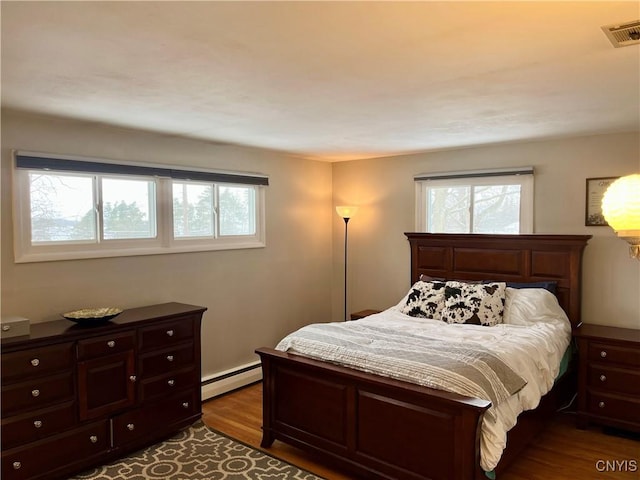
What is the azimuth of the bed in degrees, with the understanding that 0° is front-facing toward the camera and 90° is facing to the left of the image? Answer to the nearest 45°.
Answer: approximately 45°

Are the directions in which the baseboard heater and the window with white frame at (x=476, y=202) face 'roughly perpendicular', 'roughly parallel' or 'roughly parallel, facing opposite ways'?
roughly perpendicular

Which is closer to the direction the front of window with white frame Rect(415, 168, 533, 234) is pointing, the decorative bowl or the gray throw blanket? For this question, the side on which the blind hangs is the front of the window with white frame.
the gray throw blanket

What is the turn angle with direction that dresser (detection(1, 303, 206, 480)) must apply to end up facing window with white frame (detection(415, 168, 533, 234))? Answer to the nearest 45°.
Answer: approximately 45° to its left

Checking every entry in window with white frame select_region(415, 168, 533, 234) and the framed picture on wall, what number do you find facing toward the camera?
2

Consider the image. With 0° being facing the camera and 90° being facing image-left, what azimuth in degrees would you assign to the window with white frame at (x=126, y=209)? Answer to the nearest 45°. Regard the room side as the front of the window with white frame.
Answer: approximately 315°

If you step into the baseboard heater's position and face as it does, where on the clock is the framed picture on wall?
The framed picture on wall is roughly at 11 o'clock from the baseboard heater.

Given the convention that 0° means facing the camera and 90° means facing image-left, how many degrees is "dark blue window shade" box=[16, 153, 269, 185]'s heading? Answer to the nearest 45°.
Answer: approximately 315°

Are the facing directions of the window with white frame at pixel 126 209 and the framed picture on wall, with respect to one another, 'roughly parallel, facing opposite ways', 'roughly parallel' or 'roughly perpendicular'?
roughly perpendicular
